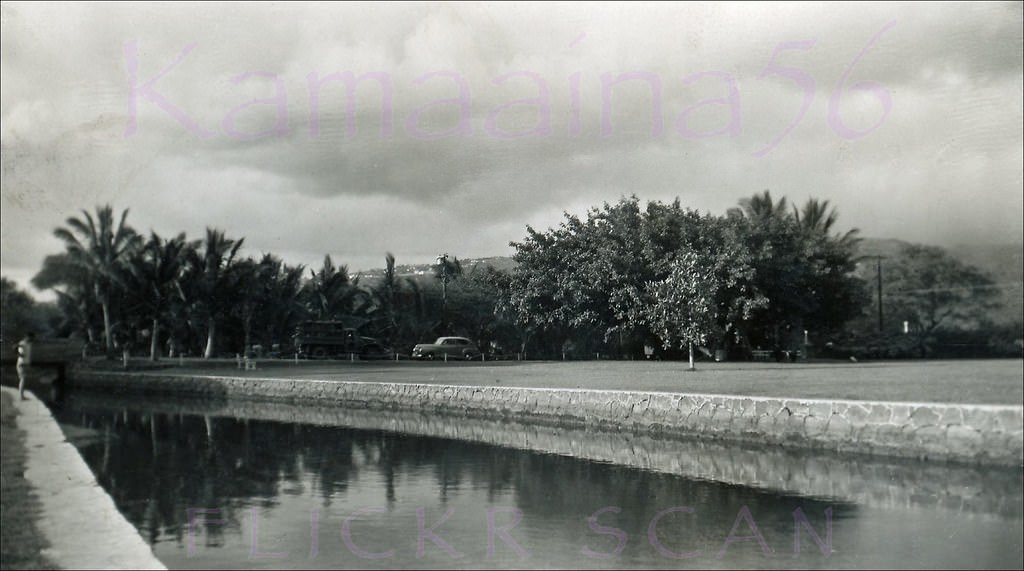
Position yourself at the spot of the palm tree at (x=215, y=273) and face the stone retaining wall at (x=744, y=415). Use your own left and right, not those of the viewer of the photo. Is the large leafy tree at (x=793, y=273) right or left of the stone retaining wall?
left

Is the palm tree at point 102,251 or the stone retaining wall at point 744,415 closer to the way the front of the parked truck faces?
the stone retaining wall

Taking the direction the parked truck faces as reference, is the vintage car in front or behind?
in front

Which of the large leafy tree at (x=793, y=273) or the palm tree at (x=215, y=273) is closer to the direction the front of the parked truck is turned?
the large leafy tree

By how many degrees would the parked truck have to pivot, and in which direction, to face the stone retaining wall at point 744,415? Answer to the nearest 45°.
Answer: approximately 90° to its right

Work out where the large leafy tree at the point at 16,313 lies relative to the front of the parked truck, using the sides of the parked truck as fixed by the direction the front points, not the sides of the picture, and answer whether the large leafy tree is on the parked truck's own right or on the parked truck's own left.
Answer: on the parked truck's own right

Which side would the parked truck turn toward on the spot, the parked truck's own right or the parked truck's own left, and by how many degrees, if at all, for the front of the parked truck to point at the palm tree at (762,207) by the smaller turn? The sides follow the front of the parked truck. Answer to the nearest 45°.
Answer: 0° — it already faces it

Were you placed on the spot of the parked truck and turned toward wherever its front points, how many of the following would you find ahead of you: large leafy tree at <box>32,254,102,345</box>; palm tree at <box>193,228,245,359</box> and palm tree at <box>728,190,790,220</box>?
1

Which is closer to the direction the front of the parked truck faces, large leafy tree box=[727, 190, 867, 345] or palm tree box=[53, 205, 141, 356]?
the large leafy tree

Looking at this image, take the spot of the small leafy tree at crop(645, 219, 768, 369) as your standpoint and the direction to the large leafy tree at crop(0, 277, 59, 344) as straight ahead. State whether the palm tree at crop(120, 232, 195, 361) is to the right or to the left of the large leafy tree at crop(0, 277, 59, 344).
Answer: right

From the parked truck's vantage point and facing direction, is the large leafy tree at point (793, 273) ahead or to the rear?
ahead

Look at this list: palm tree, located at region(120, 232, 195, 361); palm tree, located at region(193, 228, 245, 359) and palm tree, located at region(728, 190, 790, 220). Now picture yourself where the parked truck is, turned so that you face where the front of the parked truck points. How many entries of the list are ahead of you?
1

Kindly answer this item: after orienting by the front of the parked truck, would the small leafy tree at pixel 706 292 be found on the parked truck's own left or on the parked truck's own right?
on the parked truck's own right

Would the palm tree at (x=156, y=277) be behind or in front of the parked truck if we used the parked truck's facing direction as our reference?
behind

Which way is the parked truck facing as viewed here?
to the viewer's right
